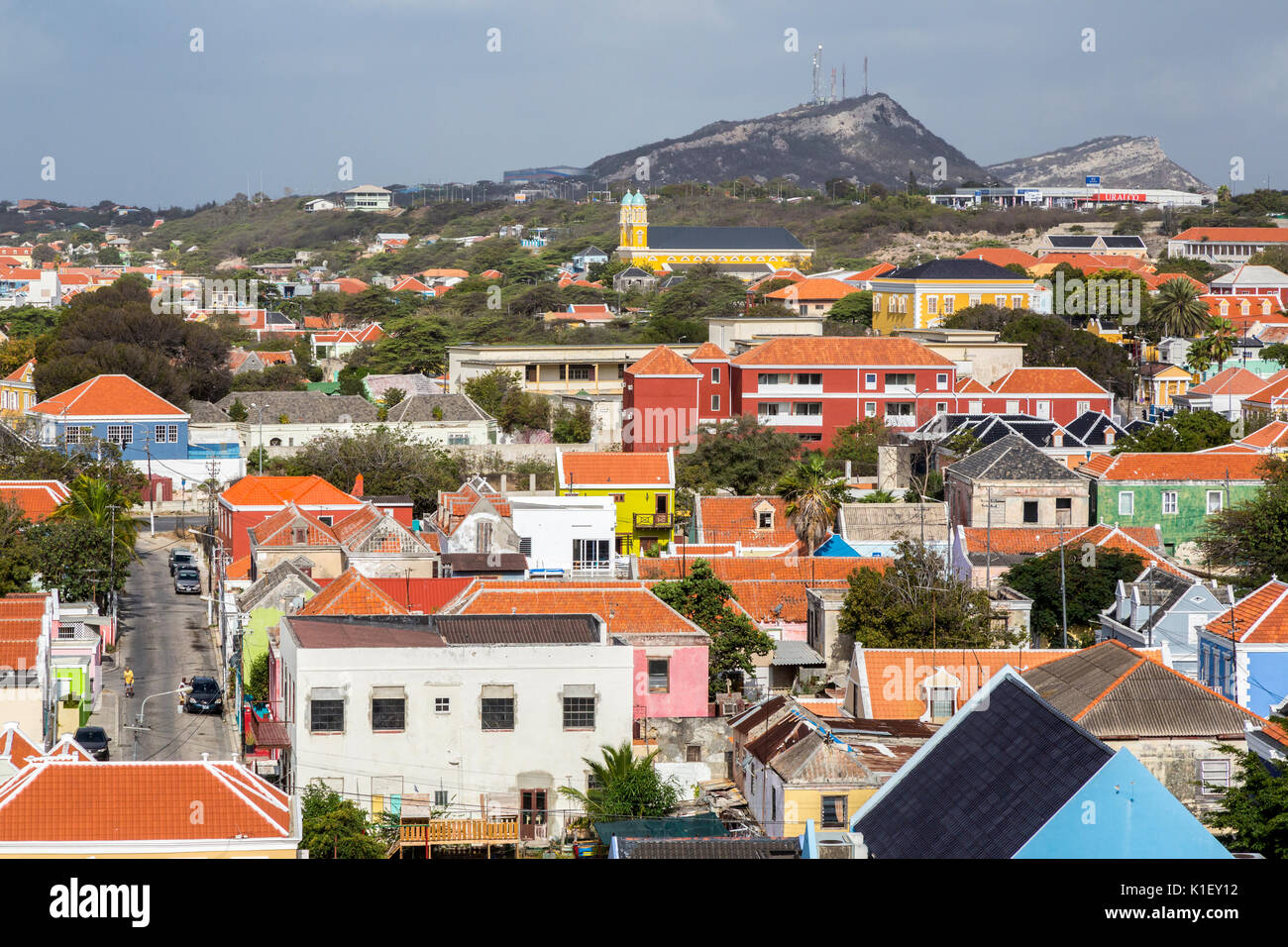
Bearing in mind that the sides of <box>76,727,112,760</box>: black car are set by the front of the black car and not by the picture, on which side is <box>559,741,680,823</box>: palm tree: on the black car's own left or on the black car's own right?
on the black car's own left

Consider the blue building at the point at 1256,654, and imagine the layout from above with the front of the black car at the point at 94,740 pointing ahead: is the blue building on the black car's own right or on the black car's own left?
on the black car's own left

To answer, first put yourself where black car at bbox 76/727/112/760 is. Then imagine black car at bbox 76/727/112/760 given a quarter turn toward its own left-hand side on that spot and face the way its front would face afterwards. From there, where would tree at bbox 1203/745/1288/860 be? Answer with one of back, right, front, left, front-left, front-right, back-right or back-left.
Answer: front-right

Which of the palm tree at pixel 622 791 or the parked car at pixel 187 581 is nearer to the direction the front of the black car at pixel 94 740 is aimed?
the palm tree

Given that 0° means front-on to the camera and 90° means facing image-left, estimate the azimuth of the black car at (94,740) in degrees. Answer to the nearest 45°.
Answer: approximately 0°
